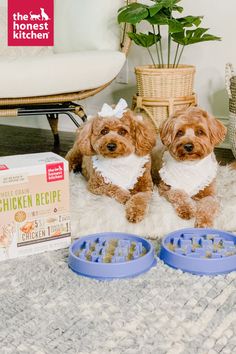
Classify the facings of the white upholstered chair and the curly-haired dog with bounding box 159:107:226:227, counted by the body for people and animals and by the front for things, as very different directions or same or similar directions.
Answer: same or similar directions

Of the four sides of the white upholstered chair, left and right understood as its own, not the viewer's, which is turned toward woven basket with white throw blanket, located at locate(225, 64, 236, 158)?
left

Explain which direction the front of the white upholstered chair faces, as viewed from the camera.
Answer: facing the viewer

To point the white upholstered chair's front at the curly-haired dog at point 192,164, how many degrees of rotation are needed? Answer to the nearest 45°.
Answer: approximately 45° to its left

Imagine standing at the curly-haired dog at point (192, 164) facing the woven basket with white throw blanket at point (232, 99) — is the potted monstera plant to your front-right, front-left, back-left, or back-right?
front-left

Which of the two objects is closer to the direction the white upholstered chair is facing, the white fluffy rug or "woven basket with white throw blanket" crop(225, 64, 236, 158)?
the white fluffy rug

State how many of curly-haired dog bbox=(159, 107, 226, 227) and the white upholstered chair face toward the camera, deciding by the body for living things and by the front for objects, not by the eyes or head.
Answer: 2

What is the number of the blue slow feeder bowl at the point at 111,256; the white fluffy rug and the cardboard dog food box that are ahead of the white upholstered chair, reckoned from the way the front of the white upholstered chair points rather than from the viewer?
3

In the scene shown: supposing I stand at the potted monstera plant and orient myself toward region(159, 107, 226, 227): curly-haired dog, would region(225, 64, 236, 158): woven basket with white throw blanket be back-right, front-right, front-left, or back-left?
front-left

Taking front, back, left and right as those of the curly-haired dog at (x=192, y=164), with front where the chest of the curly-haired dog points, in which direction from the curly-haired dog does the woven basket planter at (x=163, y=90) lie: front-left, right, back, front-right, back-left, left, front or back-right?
back

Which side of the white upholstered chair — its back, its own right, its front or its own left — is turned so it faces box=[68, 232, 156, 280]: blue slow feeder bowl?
front

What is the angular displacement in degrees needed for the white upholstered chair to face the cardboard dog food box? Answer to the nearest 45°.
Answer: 0° — it already faces it
